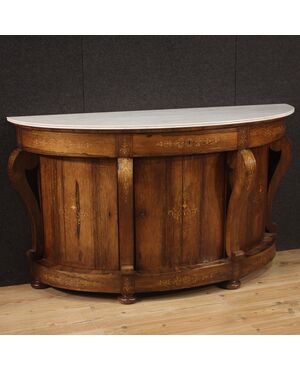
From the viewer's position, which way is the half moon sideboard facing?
facing the viewer and to the right of the viewer
